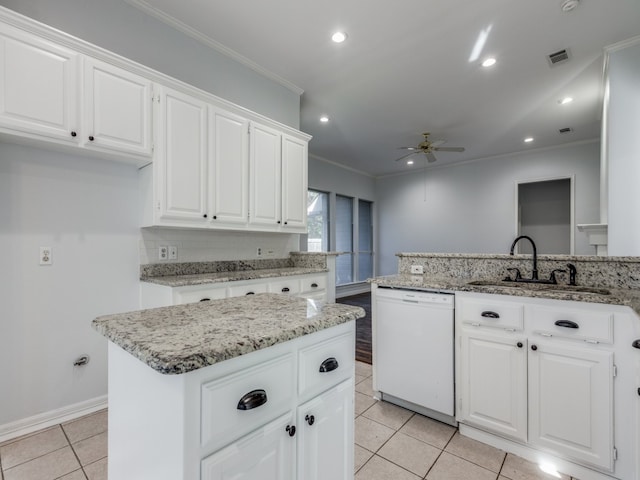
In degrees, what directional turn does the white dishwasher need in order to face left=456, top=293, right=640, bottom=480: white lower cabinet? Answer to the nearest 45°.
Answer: approximately 135° to its left

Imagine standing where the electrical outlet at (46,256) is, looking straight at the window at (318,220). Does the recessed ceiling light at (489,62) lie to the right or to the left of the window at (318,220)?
right

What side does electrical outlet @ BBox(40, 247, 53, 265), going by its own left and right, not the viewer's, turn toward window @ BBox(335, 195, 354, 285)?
left

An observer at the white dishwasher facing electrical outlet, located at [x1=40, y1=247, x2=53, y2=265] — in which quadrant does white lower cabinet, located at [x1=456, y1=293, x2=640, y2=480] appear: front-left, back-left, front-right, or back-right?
back-left

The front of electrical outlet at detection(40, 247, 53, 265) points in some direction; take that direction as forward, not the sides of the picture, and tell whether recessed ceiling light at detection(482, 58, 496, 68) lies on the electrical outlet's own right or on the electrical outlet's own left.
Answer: on the electrical outlet's own left

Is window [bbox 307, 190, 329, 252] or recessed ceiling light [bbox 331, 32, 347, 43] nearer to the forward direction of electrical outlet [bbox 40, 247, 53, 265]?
the recessed ceiling light

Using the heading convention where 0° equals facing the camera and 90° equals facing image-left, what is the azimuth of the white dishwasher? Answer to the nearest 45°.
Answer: approximately 45°
